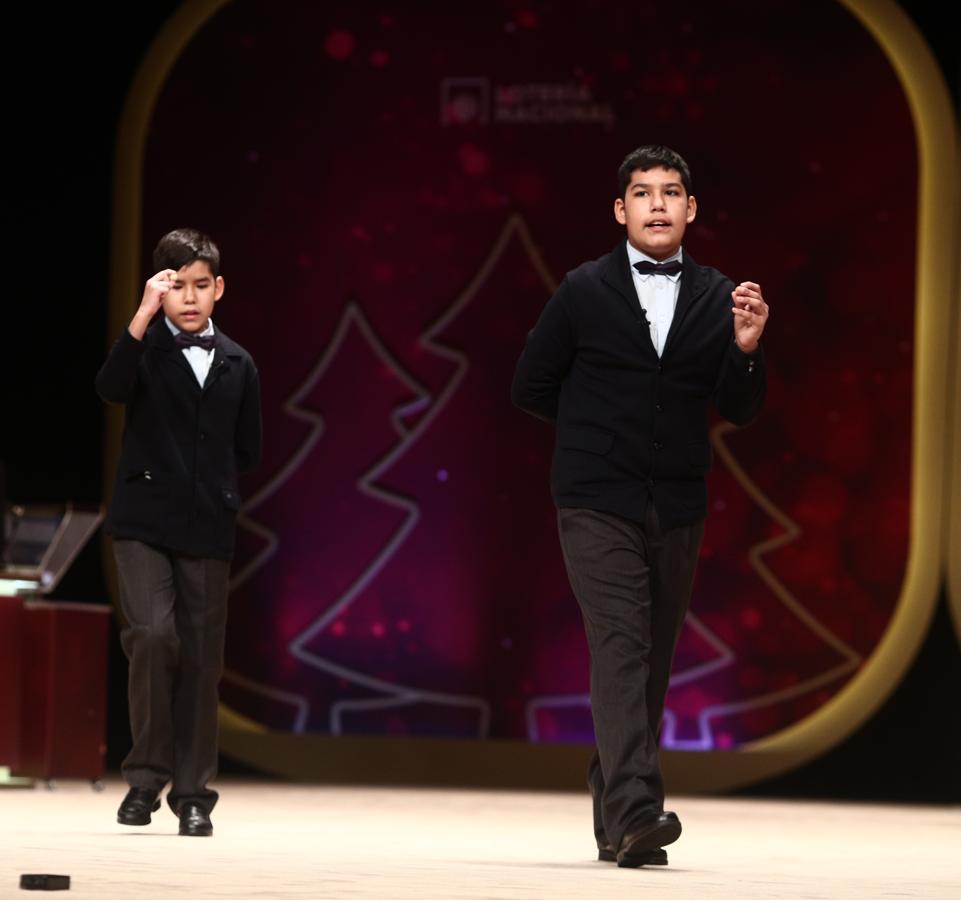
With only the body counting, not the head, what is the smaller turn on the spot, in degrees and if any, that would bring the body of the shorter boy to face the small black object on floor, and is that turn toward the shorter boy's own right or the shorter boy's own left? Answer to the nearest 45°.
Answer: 0° — they already face it

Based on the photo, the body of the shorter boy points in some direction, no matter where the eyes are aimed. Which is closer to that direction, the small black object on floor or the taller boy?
the small black object on floor

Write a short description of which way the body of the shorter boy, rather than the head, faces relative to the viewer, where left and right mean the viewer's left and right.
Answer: facing the viewer

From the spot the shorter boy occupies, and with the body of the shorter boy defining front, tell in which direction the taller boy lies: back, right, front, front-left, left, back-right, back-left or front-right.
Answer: front-left

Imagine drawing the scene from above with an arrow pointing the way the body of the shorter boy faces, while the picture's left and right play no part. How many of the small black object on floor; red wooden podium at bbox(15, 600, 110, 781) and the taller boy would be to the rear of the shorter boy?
1

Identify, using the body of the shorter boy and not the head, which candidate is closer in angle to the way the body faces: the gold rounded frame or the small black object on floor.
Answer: the small black object on floor

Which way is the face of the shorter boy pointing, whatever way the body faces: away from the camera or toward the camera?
toward the camera

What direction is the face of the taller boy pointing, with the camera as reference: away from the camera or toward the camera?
toward the camera

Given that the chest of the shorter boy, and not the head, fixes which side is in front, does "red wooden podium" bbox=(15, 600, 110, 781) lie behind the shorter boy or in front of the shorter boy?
behind
